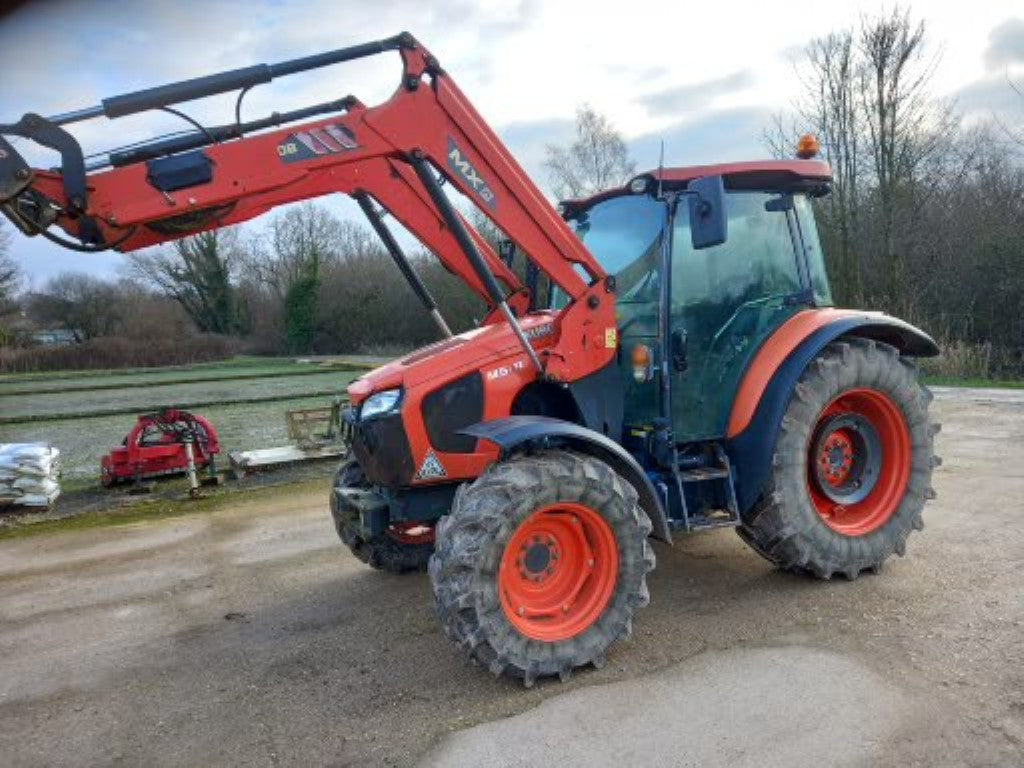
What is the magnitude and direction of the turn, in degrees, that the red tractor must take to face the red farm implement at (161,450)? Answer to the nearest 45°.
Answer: approximately 90° to its right

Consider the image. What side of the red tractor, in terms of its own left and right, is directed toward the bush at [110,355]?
right

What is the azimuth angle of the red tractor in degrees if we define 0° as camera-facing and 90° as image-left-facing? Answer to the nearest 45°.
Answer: approximately 45°
